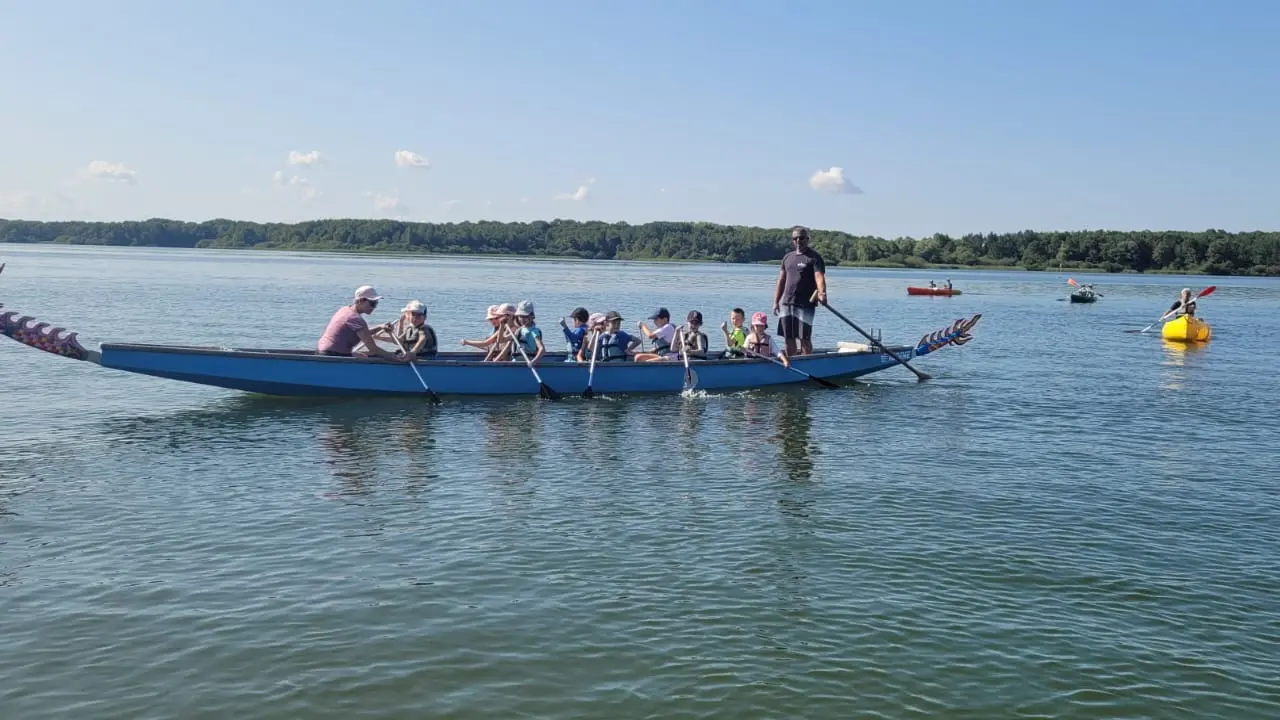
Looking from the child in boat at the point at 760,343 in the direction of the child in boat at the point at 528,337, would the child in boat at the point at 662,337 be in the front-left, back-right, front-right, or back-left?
front-right

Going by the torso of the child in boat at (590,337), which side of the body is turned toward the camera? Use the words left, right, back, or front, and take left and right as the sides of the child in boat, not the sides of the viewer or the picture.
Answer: left

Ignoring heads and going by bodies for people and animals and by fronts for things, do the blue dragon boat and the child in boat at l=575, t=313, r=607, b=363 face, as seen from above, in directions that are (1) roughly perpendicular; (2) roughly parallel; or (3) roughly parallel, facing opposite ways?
roughly parallel

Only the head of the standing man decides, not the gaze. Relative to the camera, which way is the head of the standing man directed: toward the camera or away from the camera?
toward the camera
